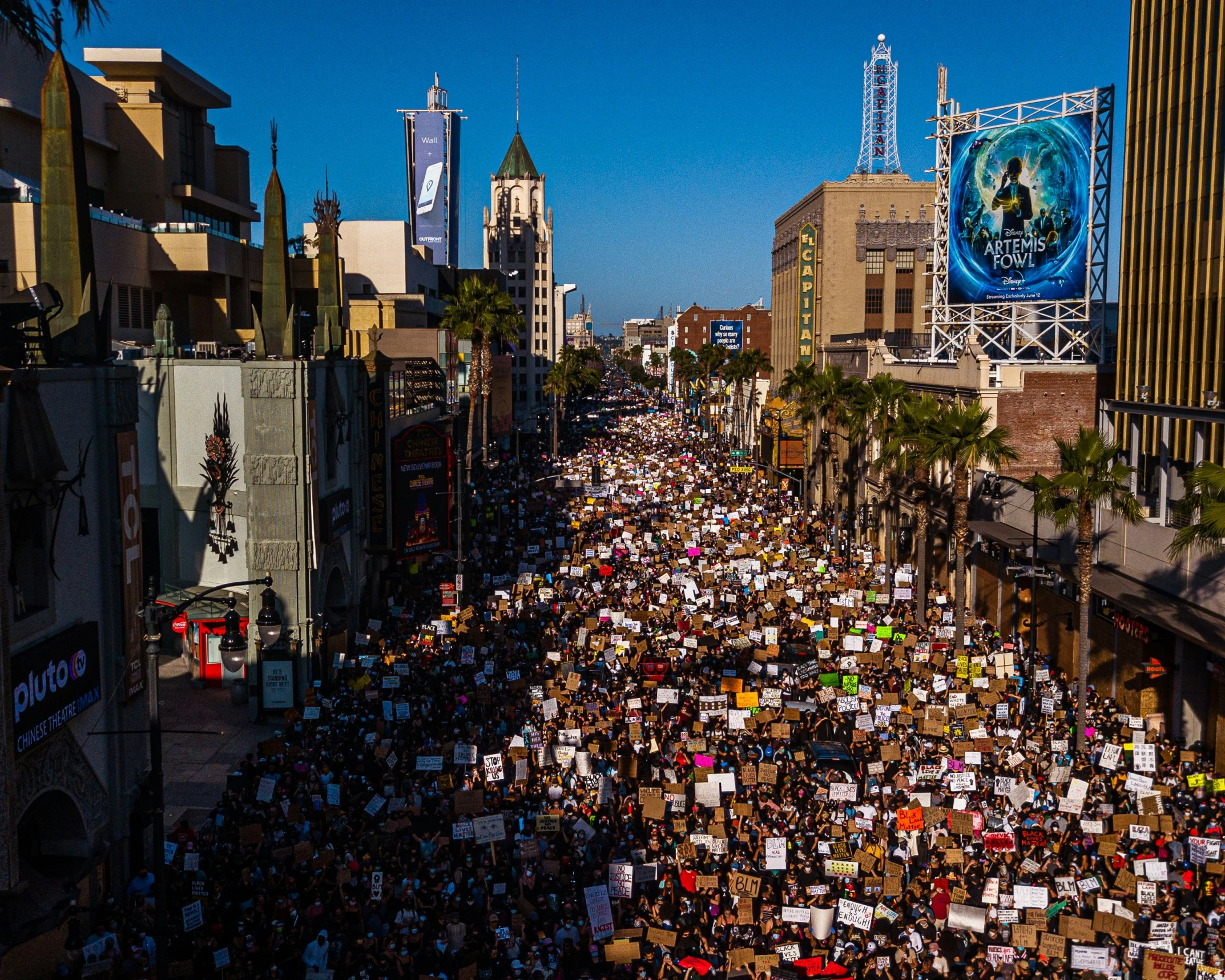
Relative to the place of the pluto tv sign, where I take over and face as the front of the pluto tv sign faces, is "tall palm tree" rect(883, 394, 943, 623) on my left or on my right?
on my left

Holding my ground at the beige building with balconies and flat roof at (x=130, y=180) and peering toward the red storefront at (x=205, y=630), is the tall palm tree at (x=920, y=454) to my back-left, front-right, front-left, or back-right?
front-left

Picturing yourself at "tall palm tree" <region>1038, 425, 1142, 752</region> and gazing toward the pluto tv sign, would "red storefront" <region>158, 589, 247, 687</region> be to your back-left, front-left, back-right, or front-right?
front-right

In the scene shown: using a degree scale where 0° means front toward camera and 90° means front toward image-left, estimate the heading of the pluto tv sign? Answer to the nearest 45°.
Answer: approximately 315°

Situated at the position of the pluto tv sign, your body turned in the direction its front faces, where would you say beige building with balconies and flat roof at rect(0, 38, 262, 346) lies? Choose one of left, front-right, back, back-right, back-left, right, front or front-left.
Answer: back-left

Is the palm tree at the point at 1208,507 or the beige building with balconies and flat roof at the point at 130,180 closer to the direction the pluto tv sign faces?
the palm tree

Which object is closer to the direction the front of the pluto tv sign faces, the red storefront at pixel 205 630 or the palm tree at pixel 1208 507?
the palm tree

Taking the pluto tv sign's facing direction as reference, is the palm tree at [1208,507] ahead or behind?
ahead

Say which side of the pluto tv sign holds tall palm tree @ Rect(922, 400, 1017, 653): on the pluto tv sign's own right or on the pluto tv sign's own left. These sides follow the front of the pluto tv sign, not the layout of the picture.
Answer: on the pluto tv sign's own left

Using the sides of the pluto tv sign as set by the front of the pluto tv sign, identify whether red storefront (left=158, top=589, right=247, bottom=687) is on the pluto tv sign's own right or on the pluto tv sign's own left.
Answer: on the pluto tv sign's own left
